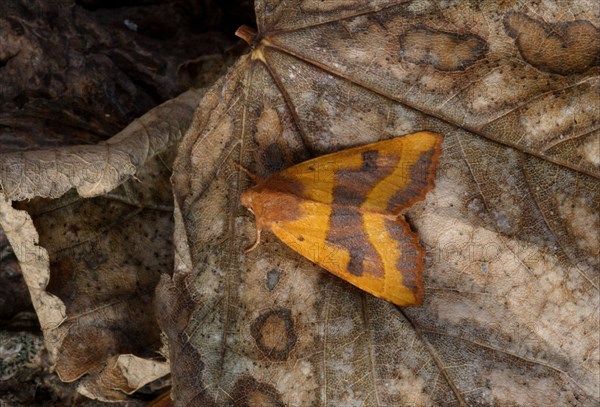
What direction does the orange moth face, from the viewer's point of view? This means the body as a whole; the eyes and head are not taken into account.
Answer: to the viewer's left

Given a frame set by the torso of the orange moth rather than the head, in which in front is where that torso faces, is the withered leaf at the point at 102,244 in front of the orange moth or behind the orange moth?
in front
